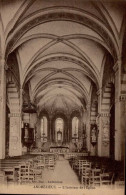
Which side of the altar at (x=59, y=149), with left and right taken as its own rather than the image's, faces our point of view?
front
